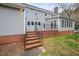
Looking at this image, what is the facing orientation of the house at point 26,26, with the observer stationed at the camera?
facing the viewer and to the right of the viewer
